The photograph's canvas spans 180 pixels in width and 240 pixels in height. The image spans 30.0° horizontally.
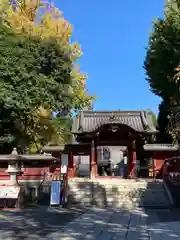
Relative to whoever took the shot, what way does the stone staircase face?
facing the viewer

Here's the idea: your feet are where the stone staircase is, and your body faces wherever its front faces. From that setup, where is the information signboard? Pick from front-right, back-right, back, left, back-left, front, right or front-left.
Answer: front-right

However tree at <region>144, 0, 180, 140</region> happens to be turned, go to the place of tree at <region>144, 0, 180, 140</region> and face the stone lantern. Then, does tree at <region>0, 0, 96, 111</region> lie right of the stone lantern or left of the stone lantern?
right

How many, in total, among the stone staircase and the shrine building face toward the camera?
2

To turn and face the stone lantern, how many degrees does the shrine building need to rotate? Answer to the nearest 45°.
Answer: approximately 45° to its right

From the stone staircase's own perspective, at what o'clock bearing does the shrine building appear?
The shrine building is roughly at 6 o'clock from the stone staircase.

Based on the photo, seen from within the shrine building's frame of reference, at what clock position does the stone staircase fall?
The stone staircase is roughly at 12 o'clock from the shrine building.

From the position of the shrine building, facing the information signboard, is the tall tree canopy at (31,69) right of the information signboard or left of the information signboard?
right

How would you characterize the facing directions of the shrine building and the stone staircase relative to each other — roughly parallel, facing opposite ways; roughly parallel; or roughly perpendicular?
roughly parallel

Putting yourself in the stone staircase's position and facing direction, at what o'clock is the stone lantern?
The stone lantern is roughly at 2 o'clock from the stone staircase.

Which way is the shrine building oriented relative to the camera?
toward the camera
